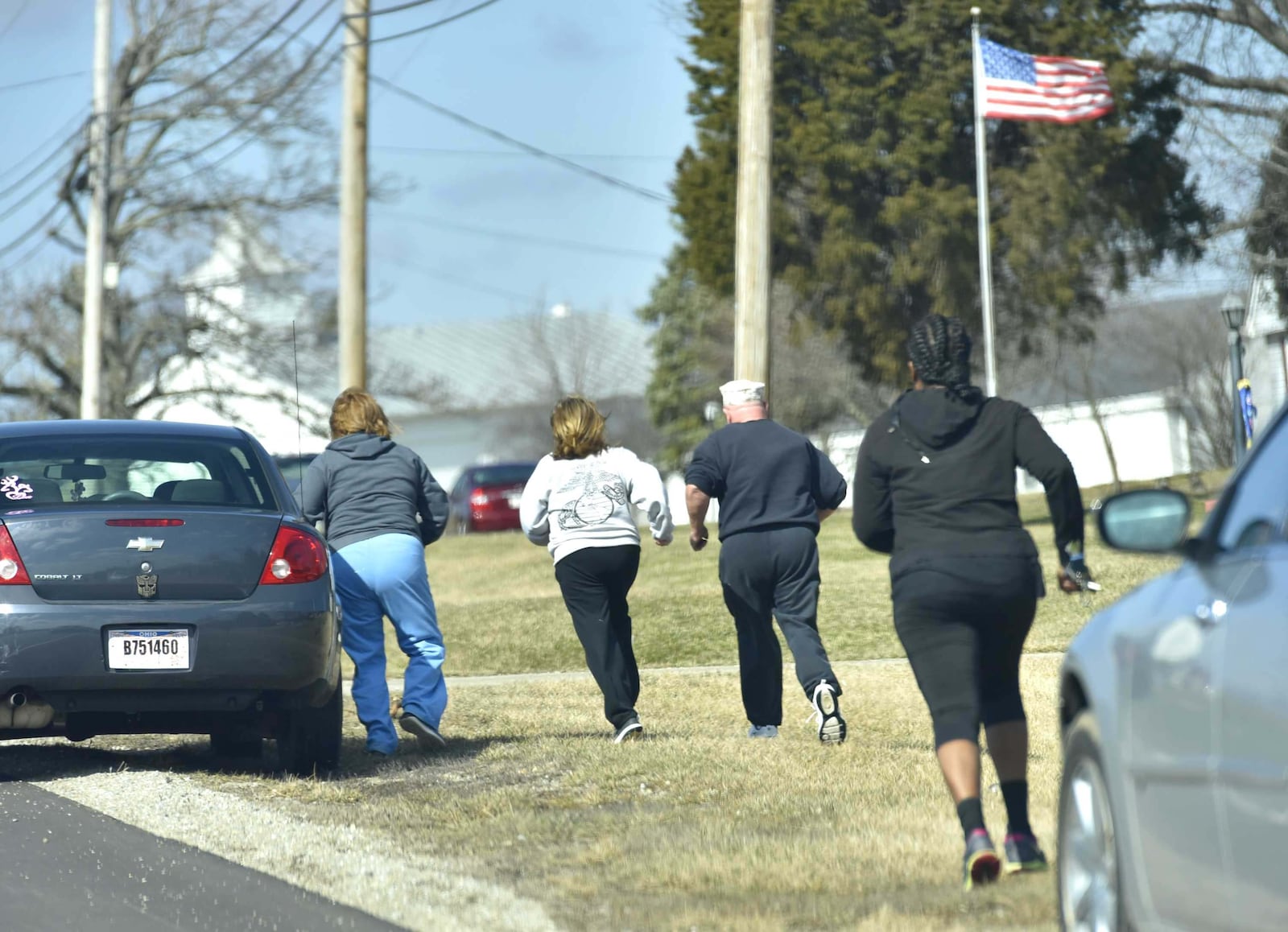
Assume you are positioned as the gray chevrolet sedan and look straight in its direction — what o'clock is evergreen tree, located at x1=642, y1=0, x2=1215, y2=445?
The evergreen tree is roughly at 1 o'clock from the gray chevrolet sedan.

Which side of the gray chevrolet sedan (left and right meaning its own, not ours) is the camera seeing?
back

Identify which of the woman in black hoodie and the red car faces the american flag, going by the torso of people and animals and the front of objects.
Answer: the woman in black hoodie

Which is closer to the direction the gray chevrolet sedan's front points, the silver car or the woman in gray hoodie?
the woman in gray hoodie

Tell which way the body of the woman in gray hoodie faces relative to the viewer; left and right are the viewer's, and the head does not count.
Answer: facing away from the viewer

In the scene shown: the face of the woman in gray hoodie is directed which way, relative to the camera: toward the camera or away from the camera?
away from the camera

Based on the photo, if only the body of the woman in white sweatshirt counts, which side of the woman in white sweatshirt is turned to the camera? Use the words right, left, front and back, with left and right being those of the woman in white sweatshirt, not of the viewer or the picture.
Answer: back

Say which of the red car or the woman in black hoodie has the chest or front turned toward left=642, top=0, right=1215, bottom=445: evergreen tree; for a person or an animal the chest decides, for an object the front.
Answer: the woman in black hoodie

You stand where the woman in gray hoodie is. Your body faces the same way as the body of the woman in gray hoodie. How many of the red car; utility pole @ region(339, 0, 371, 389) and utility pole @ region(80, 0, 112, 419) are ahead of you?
3

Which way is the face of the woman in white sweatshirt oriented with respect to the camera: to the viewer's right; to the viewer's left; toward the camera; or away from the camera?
away from the camera

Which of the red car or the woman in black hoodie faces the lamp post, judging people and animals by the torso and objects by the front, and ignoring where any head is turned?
the woman in black hoodie

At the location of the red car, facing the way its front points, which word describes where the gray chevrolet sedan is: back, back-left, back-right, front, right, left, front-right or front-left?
back
